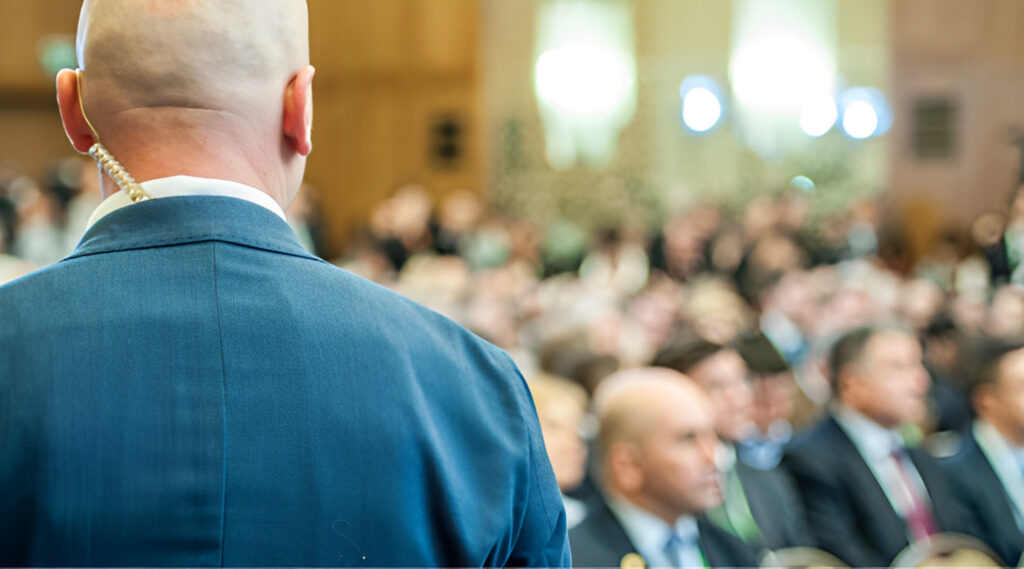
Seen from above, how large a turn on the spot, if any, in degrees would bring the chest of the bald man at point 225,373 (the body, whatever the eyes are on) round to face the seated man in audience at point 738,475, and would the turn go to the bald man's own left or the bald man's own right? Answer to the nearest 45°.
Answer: approximately 45° to the bald man's own right

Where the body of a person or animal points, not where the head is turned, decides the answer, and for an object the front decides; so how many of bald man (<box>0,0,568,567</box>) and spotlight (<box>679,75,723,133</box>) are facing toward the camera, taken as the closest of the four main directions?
1

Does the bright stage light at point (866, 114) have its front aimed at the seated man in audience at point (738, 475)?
yes

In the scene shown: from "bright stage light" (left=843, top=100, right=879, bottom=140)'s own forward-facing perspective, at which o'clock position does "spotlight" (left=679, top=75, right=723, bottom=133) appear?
The spotlight is roughly at 3 o'clock from the bright stage light.

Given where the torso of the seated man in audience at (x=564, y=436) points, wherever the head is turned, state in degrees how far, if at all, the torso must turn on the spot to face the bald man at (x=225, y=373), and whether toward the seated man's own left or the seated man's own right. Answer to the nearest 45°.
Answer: approximately 45° to the seated man's own right

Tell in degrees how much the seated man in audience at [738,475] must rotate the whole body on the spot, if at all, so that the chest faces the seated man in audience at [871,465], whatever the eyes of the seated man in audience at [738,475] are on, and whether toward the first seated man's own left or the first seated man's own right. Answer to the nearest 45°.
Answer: approximately 90° to the first seated man's own left

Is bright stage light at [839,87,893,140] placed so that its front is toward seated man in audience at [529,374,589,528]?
yes

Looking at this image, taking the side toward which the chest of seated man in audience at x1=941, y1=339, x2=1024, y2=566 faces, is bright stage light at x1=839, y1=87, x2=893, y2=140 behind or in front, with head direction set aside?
behind

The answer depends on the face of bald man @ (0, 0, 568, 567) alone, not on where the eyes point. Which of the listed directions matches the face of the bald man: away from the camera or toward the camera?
away from the camera

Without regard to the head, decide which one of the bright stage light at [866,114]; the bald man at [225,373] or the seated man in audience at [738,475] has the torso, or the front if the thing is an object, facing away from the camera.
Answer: the bald man

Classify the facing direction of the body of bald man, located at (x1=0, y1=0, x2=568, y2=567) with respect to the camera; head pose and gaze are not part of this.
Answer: away from the camera
